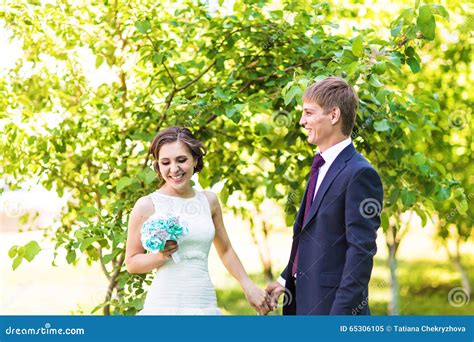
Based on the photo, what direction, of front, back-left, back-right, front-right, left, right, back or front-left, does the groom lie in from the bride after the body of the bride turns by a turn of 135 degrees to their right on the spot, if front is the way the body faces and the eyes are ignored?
back

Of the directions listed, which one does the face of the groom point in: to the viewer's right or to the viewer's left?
to the viewer's left

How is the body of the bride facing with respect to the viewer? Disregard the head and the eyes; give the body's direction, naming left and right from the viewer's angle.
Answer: facing the viewer
